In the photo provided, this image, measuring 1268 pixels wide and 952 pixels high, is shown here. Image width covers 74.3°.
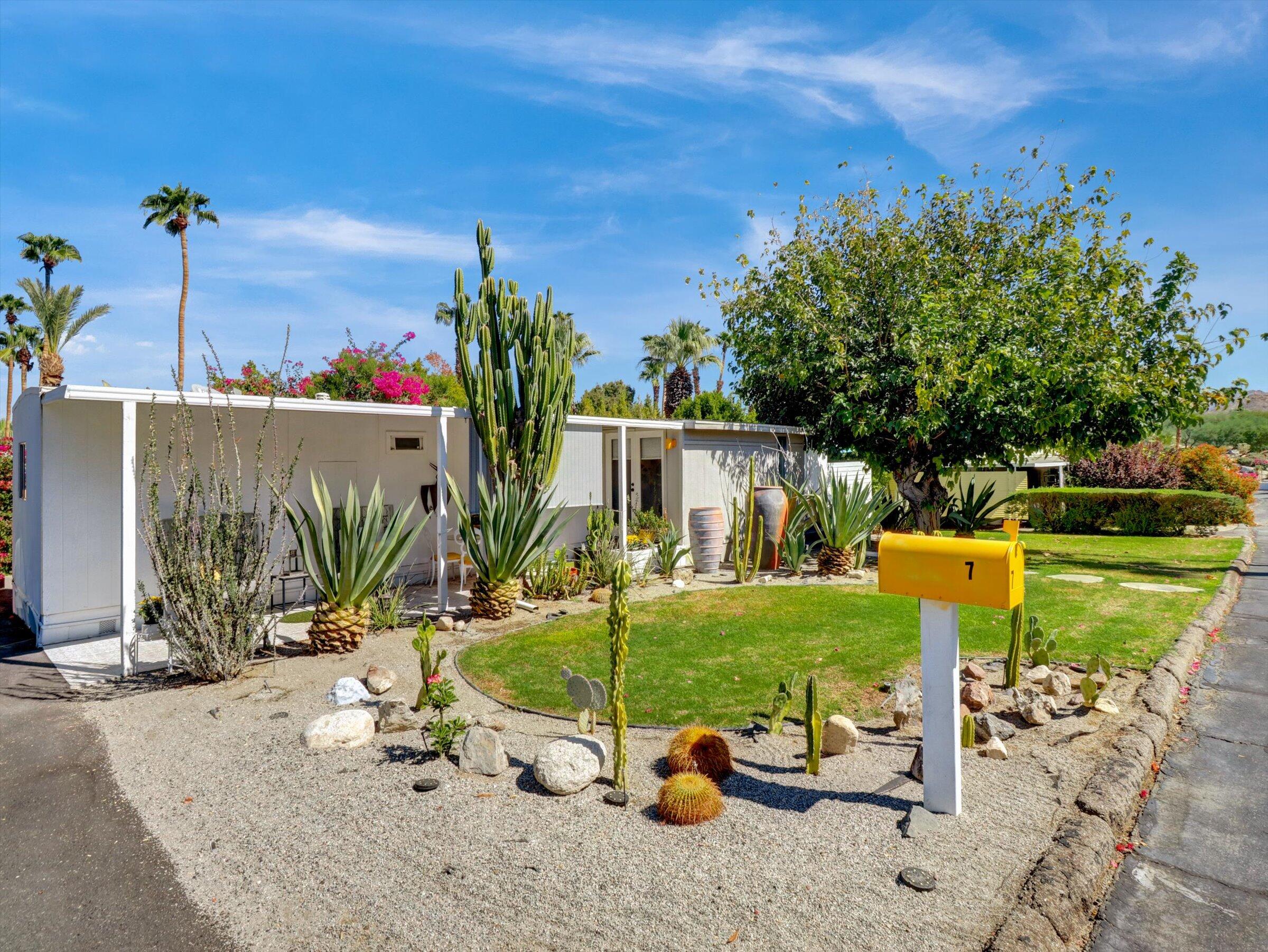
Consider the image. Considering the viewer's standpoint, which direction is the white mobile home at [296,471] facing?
facing the viewer and to the right of the viewer

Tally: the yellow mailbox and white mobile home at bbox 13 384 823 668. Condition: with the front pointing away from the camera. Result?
0

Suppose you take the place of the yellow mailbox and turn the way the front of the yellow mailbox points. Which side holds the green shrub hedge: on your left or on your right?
on your left

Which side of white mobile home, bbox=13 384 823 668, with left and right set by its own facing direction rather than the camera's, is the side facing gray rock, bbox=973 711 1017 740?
front

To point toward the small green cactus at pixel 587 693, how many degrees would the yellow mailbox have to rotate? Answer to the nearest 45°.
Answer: approximately 180°

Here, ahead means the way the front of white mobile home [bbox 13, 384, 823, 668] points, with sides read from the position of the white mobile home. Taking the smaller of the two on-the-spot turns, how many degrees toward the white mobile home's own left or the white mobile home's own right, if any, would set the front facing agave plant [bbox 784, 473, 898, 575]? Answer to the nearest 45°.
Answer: approximately 45° to the white mobile home's own left

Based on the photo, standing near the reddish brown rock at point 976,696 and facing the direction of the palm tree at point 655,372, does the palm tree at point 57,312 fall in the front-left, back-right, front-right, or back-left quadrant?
front-left

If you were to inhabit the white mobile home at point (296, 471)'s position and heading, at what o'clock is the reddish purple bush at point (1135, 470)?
The reddish purple bush is roughly at 10 o'clock from the white mobile home.

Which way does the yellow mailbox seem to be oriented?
to the viewer's right

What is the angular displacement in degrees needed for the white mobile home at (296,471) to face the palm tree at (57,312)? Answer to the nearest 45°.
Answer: approximately 180°

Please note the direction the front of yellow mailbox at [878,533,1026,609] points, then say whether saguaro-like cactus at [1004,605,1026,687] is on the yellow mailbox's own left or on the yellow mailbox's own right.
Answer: on the yellow mailbox's own left

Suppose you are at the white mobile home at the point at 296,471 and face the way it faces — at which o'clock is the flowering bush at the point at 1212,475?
The flowering bush is roughly at 10 o'clock from the white mobile home.

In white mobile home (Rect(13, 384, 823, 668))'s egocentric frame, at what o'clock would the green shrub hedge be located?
The green shrub hedge is roughly at 10 o'clock from the white mobile home.

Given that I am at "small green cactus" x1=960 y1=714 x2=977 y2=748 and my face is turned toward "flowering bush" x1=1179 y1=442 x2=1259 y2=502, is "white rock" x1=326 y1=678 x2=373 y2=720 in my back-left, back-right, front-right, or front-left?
back-left

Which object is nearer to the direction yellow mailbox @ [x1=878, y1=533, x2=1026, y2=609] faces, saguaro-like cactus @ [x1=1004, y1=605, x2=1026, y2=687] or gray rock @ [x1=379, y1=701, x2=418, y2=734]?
the saguaro-like cactus

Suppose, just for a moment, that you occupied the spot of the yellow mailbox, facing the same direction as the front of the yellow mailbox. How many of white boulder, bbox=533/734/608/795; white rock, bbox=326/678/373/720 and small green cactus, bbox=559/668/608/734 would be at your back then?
3
